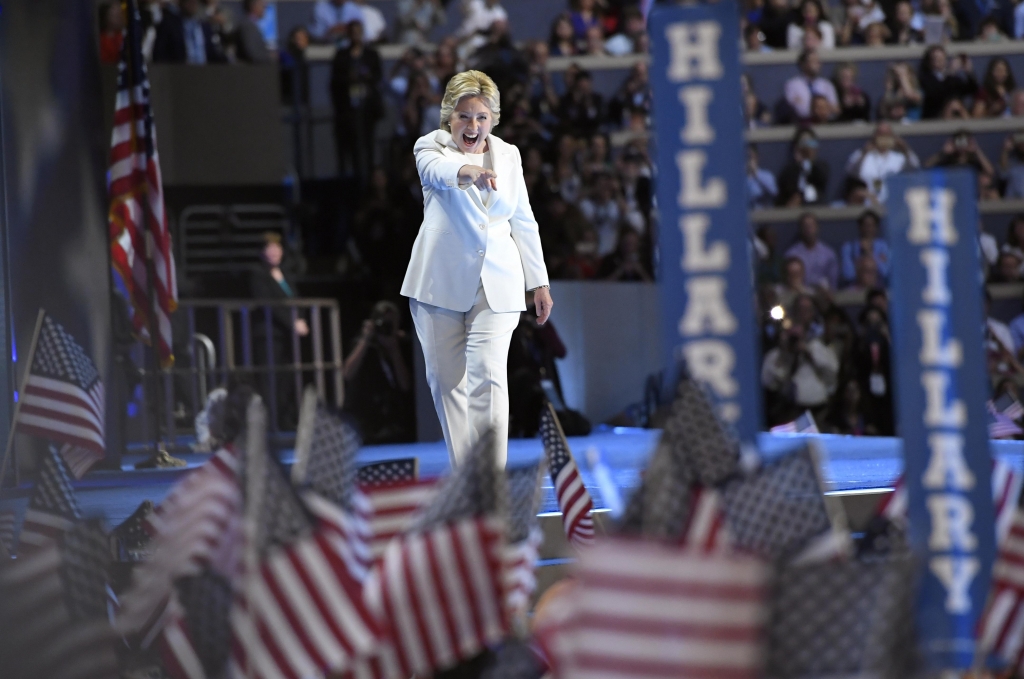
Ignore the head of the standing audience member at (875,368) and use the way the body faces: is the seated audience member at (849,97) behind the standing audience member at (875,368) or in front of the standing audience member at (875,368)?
behind

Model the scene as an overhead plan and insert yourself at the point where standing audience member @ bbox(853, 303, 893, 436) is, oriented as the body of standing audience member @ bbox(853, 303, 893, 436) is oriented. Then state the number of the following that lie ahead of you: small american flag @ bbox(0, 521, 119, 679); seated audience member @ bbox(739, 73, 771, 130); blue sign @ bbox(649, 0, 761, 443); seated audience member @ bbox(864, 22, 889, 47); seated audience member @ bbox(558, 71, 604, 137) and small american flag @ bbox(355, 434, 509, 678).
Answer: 3

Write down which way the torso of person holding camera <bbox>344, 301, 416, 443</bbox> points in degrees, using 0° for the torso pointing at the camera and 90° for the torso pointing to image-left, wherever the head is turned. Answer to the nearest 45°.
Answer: approximately 0°

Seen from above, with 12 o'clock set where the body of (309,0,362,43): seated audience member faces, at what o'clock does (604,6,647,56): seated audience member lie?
(604,6,647,56): seated audience member is roughly at 9 o'clock from (309,0,362,43): seated audience member.

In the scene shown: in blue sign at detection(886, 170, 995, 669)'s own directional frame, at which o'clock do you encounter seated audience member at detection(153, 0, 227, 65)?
The seated audience member is roughly at 5 o'clock from the blue sign.

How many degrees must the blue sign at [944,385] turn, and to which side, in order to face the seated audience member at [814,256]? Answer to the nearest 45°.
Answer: approximately 180°

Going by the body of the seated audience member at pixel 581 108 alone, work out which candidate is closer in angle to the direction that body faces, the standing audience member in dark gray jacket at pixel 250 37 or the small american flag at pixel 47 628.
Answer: the small american flag

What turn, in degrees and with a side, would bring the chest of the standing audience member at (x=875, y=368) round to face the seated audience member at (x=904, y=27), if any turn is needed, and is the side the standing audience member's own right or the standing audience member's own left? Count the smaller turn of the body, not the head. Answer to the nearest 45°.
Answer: approximately 180°
